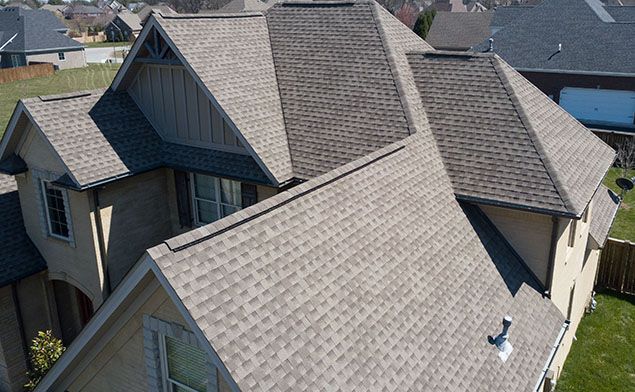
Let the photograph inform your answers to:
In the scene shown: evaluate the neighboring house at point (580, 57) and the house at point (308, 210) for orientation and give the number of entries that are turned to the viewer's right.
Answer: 0

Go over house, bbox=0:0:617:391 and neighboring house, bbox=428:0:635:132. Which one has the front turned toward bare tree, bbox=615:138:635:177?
the neighboring house

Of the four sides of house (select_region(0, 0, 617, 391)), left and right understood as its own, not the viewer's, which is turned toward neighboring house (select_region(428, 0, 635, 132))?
back

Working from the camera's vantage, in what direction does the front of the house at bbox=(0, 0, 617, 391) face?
facing the viewer and to the left of the viewer

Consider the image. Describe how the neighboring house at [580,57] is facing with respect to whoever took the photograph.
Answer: facing the viewer

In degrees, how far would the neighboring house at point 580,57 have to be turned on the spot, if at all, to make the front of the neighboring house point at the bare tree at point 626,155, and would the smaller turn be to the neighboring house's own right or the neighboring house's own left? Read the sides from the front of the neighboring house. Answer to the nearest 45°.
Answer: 0° — it already faces it

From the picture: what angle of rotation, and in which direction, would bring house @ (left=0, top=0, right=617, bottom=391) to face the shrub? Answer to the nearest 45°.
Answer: approximately 45° to its right

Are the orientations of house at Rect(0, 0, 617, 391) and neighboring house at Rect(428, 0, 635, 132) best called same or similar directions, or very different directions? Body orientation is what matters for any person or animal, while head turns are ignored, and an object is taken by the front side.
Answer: same or similar directions

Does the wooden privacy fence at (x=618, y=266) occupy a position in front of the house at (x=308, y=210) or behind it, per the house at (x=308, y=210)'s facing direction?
behind

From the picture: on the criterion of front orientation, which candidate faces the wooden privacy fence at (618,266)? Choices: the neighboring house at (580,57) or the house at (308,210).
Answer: the neighboring house

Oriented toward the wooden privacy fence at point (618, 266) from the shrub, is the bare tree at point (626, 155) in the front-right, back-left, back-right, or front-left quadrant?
front-left

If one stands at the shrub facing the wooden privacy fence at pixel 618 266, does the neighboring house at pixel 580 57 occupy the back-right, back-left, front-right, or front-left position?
front-left

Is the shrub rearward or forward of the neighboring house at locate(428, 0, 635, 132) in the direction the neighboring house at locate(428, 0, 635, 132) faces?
forward
